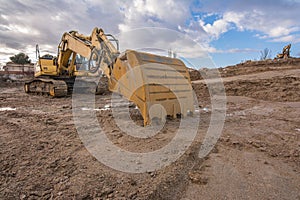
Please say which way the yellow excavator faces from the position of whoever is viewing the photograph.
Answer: facing the viewer and to the right of the viewer

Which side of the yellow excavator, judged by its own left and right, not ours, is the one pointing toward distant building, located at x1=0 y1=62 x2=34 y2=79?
back
